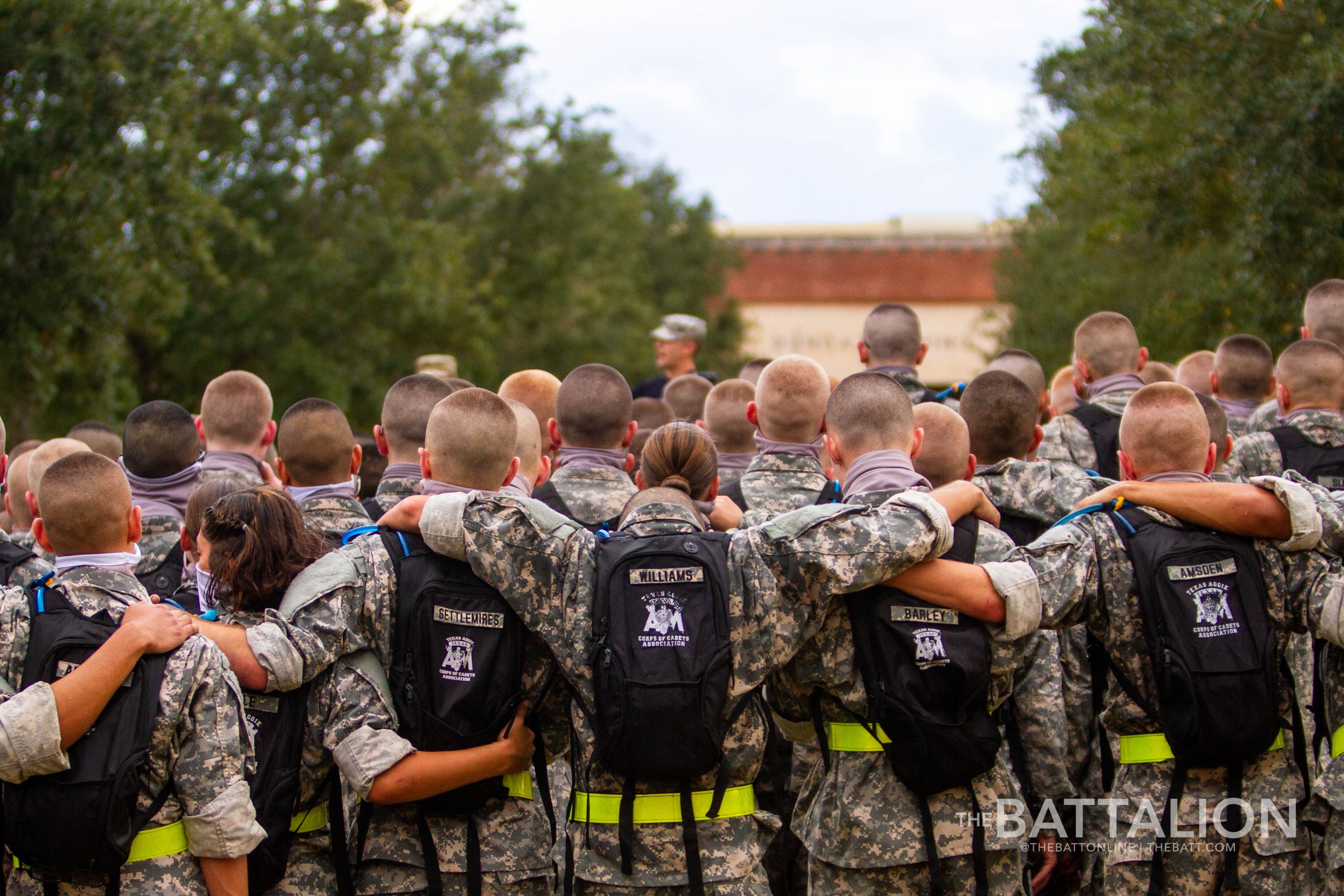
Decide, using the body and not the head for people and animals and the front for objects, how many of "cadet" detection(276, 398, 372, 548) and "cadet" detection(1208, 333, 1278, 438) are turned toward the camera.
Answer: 0

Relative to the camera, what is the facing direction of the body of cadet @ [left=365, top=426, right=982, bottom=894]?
away from the camera

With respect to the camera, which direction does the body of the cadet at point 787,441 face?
away from the camera

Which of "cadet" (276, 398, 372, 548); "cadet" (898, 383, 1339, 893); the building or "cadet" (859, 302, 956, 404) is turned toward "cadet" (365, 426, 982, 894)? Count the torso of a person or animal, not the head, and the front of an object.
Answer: the building

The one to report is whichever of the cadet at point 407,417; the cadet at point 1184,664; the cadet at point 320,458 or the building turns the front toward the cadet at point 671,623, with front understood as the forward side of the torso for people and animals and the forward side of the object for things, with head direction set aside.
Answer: the building

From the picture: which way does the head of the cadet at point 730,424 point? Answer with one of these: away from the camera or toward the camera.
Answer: away from the camera

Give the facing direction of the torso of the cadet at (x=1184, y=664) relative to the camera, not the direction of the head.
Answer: away from the camera

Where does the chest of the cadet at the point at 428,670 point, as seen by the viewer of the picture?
away from the camera

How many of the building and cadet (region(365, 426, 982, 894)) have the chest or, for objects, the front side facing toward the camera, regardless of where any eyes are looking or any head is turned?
1

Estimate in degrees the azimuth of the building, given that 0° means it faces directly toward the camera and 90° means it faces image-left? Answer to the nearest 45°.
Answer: approximately 0°

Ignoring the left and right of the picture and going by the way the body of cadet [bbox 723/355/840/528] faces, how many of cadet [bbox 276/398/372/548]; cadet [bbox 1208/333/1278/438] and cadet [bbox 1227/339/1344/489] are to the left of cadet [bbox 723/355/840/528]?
1

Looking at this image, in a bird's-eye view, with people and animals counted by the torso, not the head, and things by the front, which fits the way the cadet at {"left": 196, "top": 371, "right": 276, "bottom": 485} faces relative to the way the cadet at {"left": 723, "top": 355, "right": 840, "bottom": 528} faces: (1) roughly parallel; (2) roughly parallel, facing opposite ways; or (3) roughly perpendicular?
roughly parallel

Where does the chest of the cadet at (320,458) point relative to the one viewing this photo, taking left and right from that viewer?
facing away from the viewer

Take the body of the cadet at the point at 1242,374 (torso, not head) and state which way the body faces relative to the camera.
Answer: away from the camera

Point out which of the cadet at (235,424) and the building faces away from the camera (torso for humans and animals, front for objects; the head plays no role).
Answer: the cadet

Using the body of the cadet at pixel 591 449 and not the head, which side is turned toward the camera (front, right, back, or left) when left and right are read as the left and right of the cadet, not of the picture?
back

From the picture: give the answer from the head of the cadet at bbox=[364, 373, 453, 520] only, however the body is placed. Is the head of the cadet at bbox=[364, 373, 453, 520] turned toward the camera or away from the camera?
away from the camera

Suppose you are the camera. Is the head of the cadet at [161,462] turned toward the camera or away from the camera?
away from the camera

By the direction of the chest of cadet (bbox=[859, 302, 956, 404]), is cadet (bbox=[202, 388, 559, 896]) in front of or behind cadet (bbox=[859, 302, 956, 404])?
behind

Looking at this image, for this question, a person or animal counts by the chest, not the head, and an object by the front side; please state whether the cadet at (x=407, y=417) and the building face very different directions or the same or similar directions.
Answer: very different directions
